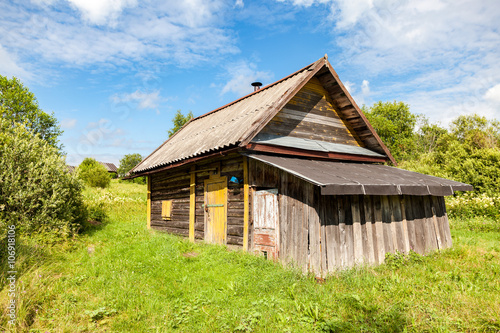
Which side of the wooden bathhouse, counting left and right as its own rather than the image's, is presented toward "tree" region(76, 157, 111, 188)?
right

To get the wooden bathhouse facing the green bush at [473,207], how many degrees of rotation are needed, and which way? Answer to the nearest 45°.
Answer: approximately 180°

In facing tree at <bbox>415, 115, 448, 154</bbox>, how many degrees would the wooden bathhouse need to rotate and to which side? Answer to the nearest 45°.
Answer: approximately 180°

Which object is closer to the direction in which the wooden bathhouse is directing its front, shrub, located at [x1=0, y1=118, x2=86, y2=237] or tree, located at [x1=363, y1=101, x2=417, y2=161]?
the shrub

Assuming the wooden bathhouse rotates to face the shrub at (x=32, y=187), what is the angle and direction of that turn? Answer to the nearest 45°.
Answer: approximately 45° to its right

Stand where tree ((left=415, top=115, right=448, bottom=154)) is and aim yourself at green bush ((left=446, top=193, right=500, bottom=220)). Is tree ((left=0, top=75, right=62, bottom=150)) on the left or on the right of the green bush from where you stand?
right

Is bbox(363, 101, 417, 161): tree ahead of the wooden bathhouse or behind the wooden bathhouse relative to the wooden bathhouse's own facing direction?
behind

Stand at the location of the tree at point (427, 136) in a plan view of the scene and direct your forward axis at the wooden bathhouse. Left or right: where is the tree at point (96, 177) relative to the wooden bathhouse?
right

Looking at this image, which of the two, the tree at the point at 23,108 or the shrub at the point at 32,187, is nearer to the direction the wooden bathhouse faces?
the shrub

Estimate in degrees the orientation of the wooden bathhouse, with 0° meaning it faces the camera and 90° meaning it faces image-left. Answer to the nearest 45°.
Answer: approximately 45°

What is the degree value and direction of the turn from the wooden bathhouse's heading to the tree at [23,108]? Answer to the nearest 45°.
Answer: approximately 90° to its right
